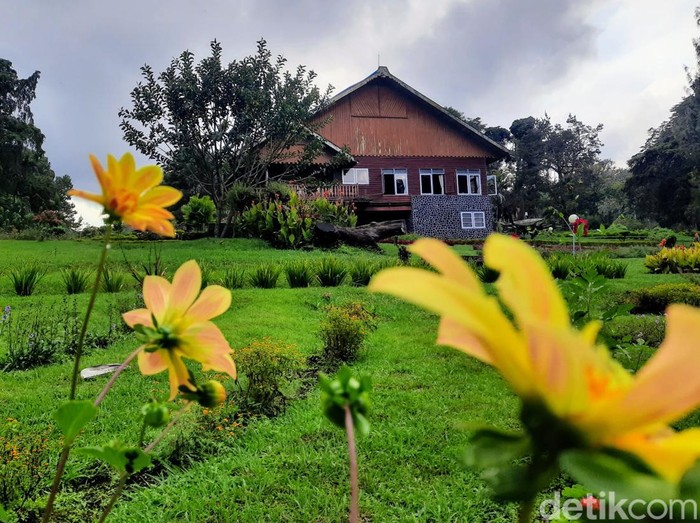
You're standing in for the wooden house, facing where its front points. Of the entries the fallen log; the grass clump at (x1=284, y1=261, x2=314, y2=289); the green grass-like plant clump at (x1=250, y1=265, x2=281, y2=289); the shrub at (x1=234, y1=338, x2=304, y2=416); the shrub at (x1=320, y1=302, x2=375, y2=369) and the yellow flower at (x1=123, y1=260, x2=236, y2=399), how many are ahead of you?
6

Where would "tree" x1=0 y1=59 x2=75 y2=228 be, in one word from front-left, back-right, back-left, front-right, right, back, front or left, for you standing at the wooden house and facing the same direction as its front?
right

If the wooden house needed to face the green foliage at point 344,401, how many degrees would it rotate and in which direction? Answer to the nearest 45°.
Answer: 0° — it already faces it

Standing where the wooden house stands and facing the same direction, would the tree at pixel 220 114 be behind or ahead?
ahead

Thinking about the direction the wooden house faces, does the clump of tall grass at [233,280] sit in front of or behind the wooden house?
in front

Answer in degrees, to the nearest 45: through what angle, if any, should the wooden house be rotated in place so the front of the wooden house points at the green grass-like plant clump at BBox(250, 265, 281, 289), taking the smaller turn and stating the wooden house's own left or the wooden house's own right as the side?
0° — it already faces it

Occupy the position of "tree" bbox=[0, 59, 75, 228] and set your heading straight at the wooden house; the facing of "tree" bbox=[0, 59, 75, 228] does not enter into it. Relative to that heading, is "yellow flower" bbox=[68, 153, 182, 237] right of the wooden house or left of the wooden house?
right

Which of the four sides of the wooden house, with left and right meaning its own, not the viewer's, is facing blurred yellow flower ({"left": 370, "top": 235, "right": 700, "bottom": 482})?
front

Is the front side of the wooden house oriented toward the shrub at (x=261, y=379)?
yes

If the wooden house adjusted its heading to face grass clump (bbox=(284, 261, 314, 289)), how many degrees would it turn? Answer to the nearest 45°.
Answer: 0° — it already faces it

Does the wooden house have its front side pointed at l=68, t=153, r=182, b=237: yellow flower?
yes

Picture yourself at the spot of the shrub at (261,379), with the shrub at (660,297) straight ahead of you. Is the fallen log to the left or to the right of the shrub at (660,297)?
left

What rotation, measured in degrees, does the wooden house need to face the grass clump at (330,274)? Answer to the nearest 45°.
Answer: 0° — it already faces it

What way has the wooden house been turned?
toward the camera

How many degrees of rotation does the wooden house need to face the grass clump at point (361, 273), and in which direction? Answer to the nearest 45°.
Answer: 0° — it already faces it
